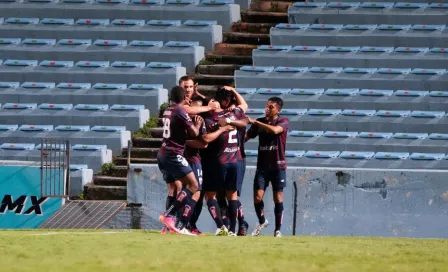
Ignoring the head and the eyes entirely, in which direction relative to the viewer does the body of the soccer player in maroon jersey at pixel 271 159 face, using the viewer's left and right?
facing the viewer and to the left of the viewer

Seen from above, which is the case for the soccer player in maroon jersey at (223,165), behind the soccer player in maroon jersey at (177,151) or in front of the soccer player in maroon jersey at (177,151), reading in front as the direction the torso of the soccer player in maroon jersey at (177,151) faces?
in front

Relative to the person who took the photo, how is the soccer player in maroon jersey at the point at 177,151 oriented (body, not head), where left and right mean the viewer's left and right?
facing away from the viewer and to the right of the viewer

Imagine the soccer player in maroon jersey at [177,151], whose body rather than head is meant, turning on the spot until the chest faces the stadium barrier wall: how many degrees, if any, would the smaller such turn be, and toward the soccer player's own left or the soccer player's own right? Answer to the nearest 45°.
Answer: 0° — they already face it

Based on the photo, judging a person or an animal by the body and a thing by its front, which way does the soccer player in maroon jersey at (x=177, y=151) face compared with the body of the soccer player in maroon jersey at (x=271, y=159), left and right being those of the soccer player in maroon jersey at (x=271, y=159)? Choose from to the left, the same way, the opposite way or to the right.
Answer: the opposite way

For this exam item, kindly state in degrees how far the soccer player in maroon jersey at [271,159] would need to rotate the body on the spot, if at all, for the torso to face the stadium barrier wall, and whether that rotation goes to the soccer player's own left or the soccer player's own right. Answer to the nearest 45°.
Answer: approximately 180°

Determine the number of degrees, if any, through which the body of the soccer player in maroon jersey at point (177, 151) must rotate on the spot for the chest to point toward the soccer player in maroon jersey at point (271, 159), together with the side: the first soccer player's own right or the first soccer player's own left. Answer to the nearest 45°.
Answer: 0° — they already face them
